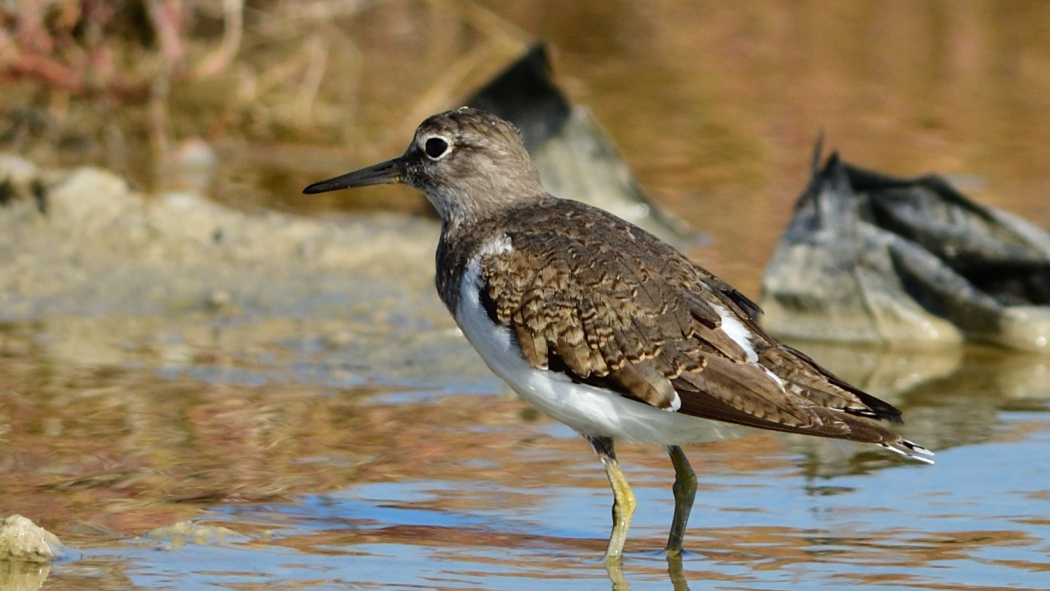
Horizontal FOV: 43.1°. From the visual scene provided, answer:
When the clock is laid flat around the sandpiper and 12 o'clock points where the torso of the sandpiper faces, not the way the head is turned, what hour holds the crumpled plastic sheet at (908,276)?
The crumpled plastic sheet is roughly at 4 o'clock from the sandpiper.

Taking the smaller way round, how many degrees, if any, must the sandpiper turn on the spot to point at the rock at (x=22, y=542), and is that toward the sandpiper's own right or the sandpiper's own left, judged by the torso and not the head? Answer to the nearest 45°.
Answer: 0° — it already faces it

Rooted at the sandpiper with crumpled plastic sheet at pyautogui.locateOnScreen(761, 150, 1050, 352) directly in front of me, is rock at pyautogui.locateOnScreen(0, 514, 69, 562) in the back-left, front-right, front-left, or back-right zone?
back-left

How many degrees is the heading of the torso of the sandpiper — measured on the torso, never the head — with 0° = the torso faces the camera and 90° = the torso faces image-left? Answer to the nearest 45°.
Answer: approximately 90°
